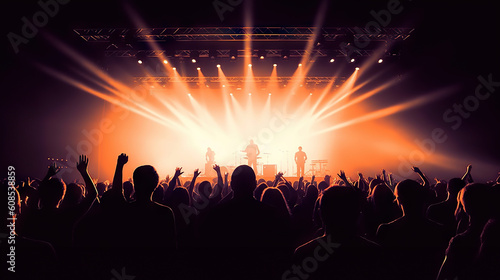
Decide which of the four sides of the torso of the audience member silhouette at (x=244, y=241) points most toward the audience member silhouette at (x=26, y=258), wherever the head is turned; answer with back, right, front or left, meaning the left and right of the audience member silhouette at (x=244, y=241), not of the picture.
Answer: left

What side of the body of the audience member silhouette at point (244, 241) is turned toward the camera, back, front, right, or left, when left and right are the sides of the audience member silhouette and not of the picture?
back

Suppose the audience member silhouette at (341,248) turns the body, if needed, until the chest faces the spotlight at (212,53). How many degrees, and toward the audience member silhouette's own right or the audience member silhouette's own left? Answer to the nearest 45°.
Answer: approximately 45° to the audience member silhouette's own left

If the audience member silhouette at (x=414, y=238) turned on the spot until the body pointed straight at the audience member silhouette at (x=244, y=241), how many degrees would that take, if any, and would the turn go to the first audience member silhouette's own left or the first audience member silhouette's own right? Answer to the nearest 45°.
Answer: approximately 135° to the first audience member silhouette's own left

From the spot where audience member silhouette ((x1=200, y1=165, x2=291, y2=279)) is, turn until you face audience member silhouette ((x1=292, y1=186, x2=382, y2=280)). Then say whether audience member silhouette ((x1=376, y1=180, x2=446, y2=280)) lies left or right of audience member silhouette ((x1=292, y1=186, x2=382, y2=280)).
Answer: left

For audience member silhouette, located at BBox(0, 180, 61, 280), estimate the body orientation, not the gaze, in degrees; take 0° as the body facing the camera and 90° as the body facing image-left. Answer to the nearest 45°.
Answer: approximately 180°

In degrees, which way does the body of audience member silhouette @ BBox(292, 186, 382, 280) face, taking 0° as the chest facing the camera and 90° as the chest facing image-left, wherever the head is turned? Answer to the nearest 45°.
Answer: approximately 180°

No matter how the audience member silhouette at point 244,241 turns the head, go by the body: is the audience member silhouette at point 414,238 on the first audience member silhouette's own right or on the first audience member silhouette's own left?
on the first audience member silhouette's own right

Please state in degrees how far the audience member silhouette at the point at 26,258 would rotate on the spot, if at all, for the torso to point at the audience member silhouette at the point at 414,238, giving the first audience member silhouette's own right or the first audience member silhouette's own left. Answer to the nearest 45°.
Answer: approximately 135° to the first audience member silhouette's own right

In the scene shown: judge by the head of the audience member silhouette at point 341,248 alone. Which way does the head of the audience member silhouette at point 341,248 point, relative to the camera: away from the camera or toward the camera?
away from the camera

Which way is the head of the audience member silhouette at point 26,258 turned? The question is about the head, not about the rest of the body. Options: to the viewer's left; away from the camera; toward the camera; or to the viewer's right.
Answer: away from the camera

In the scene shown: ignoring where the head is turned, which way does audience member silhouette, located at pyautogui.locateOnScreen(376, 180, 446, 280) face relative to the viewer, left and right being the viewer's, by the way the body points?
facing away from the viewer
